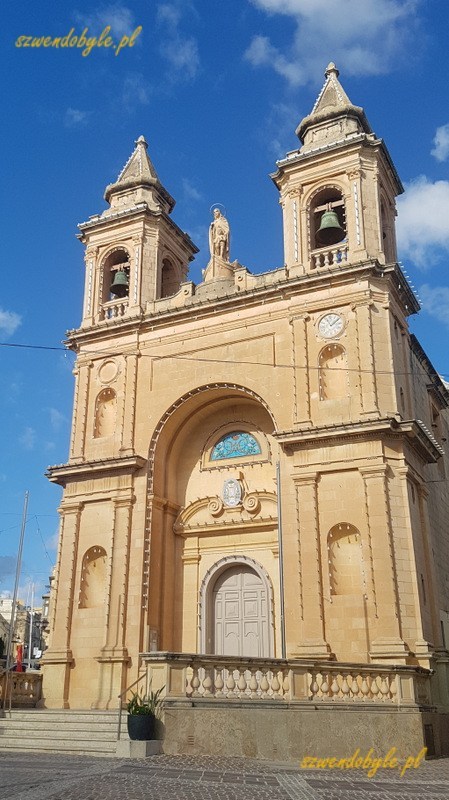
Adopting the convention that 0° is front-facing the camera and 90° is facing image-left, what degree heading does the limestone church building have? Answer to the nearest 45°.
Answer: approximately 45°

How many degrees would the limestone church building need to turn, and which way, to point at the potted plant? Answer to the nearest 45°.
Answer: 0° — it already faces it
